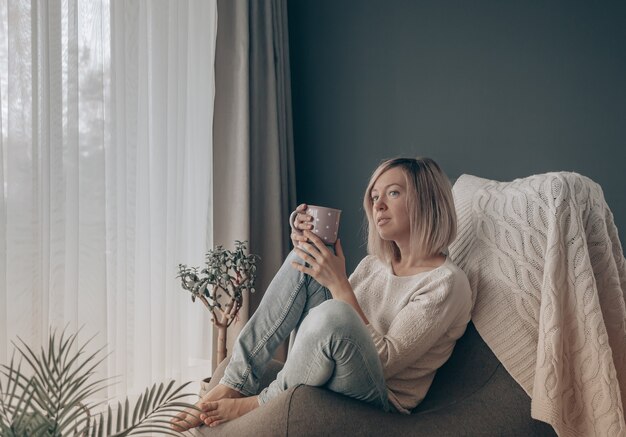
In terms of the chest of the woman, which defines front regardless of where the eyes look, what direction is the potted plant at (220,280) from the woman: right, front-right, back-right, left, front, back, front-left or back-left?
right

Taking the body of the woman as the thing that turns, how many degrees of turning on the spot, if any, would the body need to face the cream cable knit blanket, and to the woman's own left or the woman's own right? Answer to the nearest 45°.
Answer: approximately 135° to the woman's own left

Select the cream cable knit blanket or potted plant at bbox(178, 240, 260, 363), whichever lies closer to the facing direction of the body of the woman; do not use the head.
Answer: the potted plant

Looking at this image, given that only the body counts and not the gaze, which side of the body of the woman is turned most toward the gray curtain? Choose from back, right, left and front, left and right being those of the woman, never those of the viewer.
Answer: right

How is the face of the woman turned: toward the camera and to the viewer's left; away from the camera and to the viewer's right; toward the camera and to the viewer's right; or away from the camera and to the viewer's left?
toward the camera and to the viewer's left
